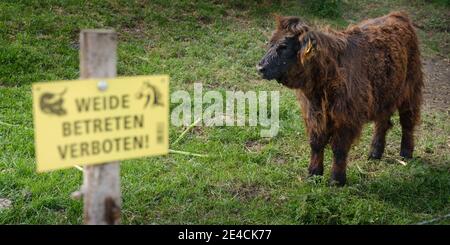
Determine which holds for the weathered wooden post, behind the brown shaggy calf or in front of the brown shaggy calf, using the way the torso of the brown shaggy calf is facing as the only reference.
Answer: in front

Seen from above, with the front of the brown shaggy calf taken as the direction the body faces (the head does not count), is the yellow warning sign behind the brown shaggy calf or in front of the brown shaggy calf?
in front

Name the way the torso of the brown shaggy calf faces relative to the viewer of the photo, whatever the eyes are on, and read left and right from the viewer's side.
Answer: facing the viewer and to the left of the viewer
